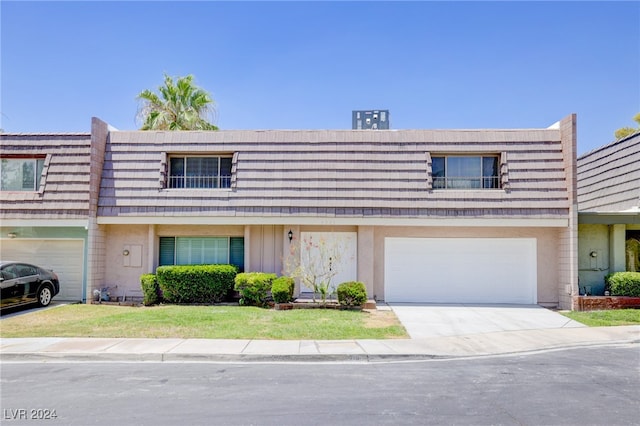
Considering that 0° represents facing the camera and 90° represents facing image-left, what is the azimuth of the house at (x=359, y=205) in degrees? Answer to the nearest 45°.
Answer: approximately 0°

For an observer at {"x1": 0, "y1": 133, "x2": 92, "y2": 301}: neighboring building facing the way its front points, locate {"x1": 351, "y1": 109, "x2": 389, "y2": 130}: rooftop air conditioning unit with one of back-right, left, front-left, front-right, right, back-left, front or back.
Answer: left

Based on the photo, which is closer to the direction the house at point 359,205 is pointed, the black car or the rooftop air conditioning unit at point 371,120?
the black car

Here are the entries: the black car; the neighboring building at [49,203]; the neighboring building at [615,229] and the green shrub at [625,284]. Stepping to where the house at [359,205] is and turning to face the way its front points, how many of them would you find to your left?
2

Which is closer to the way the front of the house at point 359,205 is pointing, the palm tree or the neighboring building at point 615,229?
the neighboring building

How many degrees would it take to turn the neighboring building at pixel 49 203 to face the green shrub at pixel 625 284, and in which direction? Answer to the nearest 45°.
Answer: approximately 45° to its left

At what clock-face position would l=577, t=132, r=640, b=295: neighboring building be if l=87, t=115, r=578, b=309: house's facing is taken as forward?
The neighboring building is roughly at 9 o'clock from the house.

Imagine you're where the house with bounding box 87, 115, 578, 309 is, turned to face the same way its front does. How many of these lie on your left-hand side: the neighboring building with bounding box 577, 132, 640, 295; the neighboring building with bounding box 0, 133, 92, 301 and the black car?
1

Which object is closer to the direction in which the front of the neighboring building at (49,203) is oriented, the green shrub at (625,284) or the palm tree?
the green shrub

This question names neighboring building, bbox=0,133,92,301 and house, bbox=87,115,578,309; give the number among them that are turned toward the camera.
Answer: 2

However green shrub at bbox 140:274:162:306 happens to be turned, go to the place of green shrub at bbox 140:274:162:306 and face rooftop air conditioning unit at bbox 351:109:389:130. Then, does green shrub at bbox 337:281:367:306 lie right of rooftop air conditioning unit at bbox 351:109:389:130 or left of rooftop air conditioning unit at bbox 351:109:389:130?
right

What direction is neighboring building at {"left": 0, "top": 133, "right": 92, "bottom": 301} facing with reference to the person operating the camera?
facing the viewer
